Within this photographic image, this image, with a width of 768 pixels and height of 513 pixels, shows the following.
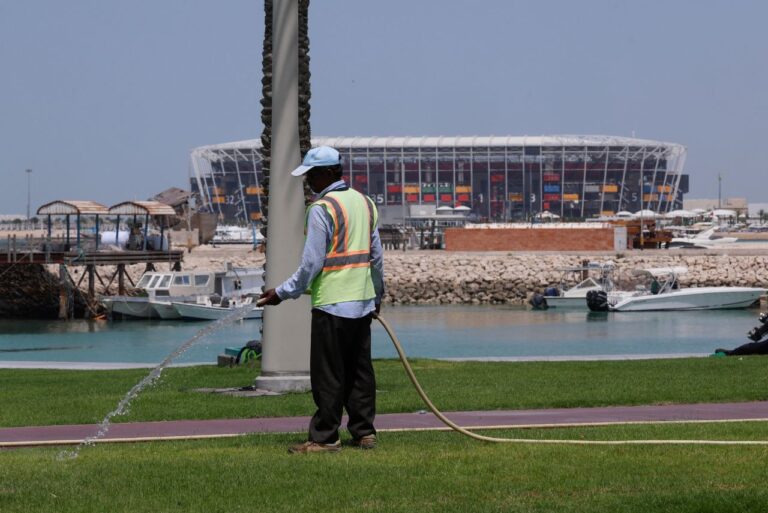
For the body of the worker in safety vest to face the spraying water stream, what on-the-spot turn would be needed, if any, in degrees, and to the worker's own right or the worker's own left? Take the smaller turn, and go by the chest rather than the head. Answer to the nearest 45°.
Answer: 0° — they already face it

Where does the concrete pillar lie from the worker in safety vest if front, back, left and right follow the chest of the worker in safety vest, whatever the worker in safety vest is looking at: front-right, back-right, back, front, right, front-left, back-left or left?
front-right

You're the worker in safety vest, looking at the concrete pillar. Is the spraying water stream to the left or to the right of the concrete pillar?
left

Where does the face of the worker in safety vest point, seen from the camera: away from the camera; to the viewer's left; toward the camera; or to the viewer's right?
to the viewer's left

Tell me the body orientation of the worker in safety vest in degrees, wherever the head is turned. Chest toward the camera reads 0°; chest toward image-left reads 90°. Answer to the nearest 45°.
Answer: approximately 135°
